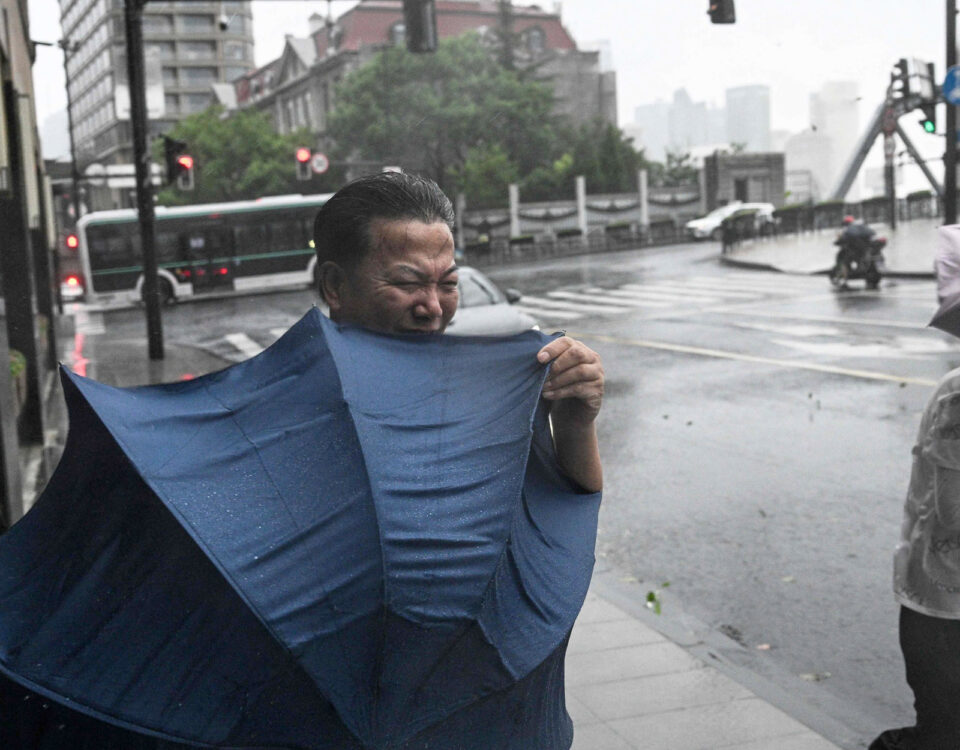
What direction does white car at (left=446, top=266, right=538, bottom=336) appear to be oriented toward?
to the viewer's right

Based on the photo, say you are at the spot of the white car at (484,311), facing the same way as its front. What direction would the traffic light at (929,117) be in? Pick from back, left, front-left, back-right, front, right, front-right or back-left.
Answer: front-left

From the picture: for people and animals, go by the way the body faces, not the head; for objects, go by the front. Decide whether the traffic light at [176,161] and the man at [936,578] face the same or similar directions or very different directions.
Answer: very different directions

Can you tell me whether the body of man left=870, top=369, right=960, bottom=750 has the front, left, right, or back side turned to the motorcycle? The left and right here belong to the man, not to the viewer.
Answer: right

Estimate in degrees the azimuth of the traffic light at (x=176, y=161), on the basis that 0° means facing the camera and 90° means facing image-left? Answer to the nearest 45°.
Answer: approximately 315°

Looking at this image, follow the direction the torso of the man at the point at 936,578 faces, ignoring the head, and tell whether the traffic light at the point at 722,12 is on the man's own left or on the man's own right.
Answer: on the man's own right

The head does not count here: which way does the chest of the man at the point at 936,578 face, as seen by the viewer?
to the viewer's left
